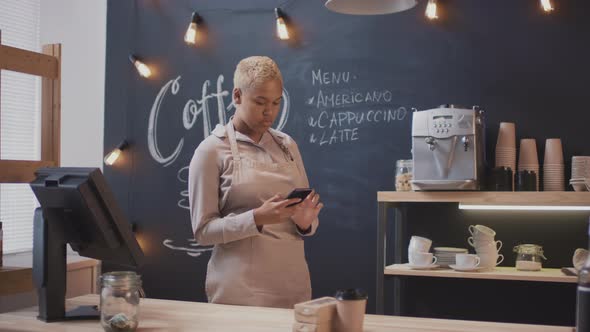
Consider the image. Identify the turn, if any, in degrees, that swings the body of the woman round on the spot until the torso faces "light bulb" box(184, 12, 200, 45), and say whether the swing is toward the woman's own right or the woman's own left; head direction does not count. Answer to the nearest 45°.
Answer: approximately 135° to the woman's own left

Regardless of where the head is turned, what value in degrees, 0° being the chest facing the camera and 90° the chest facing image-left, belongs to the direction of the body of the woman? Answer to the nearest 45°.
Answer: approximately 315°

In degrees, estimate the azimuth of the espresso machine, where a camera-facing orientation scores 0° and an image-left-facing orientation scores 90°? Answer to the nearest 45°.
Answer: approximately 0°

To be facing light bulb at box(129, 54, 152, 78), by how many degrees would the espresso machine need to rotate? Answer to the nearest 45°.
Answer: approximately 90° to its right

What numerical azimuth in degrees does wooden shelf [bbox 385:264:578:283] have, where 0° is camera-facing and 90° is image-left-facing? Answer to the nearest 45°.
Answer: approximately 0°

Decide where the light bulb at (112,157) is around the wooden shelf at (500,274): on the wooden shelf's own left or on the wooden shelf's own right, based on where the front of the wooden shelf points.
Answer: on the wooden shelf's own right

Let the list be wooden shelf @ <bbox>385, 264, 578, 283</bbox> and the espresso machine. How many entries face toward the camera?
2

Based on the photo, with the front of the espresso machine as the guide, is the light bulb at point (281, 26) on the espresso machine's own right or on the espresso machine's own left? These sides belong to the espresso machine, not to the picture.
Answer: on the espresso machine's own right

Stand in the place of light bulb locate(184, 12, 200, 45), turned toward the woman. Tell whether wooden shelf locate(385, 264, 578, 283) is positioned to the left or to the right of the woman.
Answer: left

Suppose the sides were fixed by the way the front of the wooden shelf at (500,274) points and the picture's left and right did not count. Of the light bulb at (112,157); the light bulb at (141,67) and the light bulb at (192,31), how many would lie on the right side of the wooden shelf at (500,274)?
3

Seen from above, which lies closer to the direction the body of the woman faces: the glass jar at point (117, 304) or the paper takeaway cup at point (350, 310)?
the paper takeaway cup

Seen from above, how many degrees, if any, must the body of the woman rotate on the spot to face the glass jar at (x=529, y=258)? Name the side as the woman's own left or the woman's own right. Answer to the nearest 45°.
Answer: approximately 90° to the woman's own left

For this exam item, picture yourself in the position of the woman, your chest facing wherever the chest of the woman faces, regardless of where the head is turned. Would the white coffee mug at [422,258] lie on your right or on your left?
on your left

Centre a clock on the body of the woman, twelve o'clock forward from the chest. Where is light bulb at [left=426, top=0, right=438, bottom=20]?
The light bulb is roughly at 9 o'clock from the woman.
